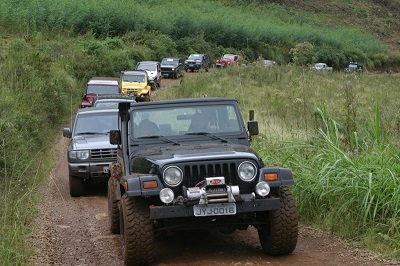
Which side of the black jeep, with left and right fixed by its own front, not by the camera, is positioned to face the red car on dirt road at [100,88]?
back

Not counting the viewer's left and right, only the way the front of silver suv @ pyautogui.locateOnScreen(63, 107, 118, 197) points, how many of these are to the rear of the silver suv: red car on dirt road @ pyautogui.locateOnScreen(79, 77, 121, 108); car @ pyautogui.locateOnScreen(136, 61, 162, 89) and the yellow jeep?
3

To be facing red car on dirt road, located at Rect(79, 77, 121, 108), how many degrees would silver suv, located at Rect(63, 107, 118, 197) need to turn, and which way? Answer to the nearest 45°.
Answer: approximately 180°

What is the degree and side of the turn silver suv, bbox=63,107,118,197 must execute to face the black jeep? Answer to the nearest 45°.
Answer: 0° — it already faces it

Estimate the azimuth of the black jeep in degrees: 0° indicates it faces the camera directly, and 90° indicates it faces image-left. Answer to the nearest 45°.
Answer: approximately 0°

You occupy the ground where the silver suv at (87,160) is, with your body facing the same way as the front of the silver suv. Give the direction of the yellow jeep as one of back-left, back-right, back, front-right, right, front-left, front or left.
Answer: back

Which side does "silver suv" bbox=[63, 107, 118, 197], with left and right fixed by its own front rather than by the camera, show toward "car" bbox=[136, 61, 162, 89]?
back

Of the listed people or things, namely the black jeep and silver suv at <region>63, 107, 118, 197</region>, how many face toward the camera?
2

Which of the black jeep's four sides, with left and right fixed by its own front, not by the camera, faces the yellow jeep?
back

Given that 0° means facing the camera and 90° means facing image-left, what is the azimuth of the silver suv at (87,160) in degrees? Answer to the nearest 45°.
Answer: approximately 0°
